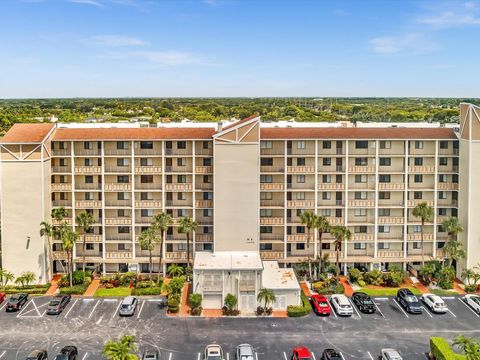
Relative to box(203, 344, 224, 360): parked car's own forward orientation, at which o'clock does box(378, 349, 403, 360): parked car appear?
box(378, 349, 403, 360): parked car is roughly at 9 o'clock from box(203, 344, 224, 360): parked car.

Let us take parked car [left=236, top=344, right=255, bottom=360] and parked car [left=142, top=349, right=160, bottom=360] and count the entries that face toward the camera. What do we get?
2

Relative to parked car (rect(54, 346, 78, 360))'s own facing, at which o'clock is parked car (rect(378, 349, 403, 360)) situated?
parked car (rect(378, 349, 403, 360)) is roughly at 8 o'clock from parked car (rect(54, 346, 78, 360)).

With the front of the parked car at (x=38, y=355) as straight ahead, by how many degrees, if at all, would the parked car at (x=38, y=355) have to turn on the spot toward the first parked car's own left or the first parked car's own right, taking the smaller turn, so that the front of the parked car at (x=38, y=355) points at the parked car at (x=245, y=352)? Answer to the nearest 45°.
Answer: approximately 135° to the first parked car's own left

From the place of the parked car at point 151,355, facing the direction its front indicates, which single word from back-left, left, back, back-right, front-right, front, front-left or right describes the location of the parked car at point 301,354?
left

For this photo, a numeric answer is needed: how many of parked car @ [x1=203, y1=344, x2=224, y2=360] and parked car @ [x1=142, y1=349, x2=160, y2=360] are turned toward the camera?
2

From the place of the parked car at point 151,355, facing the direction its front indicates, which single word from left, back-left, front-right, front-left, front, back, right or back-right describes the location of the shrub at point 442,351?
left

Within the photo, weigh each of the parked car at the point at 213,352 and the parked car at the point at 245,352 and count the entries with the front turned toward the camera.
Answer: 2

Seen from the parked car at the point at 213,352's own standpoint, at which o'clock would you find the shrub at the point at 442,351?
The shrub is roughly at 9 o'clock from the parked car.

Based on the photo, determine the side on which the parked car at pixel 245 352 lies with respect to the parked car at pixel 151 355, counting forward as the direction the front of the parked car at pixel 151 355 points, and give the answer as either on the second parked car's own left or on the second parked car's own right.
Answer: on the second parked car's own left

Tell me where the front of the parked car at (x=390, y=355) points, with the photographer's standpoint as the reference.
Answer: facing the viewer and to the right of the viewer

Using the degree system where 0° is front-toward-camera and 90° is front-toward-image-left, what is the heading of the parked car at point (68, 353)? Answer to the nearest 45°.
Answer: approximately 45°

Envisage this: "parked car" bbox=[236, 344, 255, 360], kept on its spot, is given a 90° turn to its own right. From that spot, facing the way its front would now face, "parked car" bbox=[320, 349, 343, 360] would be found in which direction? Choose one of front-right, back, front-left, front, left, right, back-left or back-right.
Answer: back
